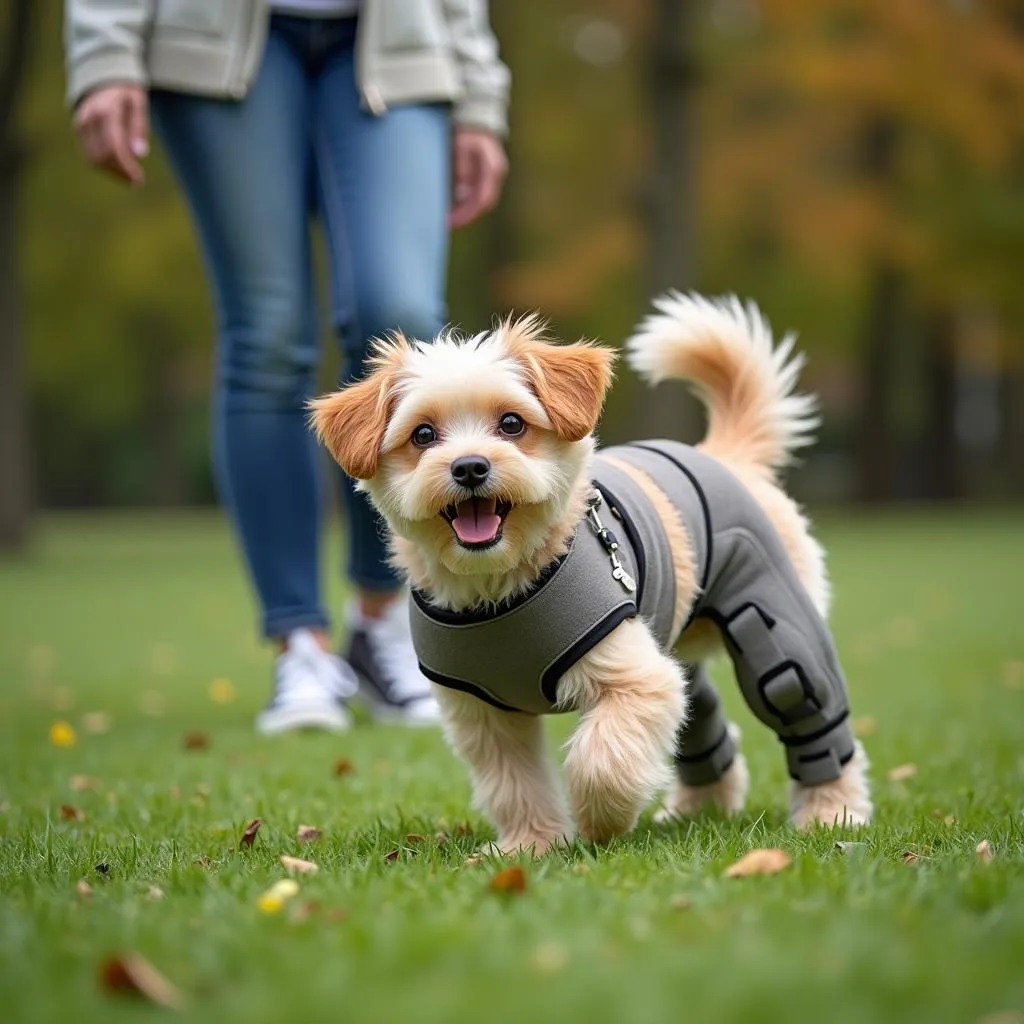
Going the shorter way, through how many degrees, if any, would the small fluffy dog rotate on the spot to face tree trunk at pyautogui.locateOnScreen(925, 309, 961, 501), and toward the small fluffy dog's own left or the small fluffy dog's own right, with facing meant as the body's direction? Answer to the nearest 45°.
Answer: approximately 135° to the small fluffy dog's own right

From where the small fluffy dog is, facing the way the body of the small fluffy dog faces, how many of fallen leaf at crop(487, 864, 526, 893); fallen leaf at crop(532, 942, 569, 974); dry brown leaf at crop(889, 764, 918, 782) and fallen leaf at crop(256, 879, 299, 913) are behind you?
1

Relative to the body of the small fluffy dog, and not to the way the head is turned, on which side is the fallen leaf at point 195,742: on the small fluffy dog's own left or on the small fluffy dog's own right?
on the small fluffy dog's own right

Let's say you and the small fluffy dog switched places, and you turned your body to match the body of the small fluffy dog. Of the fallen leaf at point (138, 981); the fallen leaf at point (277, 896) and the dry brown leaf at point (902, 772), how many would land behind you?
1

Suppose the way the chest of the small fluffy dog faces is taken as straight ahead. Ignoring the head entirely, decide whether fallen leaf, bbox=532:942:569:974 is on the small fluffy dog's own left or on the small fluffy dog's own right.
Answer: on the small fluffy dog's own left

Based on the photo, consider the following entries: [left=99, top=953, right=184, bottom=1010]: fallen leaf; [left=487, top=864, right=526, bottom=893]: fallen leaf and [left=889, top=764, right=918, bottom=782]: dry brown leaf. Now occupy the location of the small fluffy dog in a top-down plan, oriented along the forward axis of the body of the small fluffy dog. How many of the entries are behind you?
1

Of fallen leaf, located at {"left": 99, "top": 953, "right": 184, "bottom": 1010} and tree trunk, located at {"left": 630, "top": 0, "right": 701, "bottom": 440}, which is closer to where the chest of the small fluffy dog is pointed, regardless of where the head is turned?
the fallen leaf

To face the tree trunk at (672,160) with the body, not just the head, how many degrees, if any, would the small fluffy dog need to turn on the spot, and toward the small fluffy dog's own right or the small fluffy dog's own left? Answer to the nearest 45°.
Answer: approximately 135° to the small fluffy dog's own right

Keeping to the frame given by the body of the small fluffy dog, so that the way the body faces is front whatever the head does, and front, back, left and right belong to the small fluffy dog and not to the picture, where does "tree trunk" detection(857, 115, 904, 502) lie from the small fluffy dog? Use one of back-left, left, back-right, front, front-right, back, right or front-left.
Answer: back-right

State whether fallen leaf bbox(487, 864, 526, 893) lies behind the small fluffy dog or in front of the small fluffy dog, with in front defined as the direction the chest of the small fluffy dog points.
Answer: in front

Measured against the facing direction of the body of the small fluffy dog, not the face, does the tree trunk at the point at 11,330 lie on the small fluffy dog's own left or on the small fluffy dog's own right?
on the small fluffy dog's own right

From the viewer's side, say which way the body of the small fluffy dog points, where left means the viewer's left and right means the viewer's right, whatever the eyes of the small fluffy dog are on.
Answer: facing the viewer and to the left of the viewer

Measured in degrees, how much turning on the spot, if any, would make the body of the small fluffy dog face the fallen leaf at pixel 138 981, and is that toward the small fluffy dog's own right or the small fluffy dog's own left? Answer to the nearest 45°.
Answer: approximately 45° to the small fluffy dog's own left
